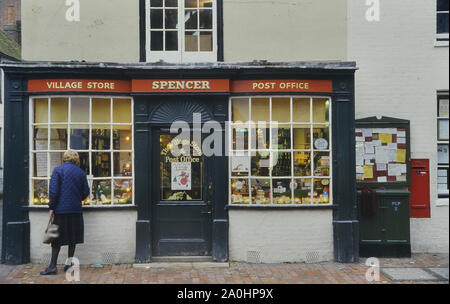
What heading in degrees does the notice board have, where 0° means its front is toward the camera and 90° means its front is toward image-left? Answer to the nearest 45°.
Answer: approximately 0°

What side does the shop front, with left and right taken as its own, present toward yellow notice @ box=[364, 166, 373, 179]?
left

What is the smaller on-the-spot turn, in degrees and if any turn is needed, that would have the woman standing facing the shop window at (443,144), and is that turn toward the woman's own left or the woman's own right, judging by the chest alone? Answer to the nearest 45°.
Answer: approximately 90° to the woman's own right

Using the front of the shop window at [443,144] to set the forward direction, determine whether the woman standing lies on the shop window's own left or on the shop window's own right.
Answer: on the shop window's own right

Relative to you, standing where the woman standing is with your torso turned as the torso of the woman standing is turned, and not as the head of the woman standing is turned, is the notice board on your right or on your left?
on your right

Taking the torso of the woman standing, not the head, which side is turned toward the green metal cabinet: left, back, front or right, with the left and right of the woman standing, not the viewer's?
right

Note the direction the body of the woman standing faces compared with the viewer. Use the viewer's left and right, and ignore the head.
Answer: facing away from the viewer

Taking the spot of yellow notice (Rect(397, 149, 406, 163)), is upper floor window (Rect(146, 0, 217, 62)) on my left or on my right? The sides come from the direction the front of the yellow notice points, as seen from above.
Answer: on my right
